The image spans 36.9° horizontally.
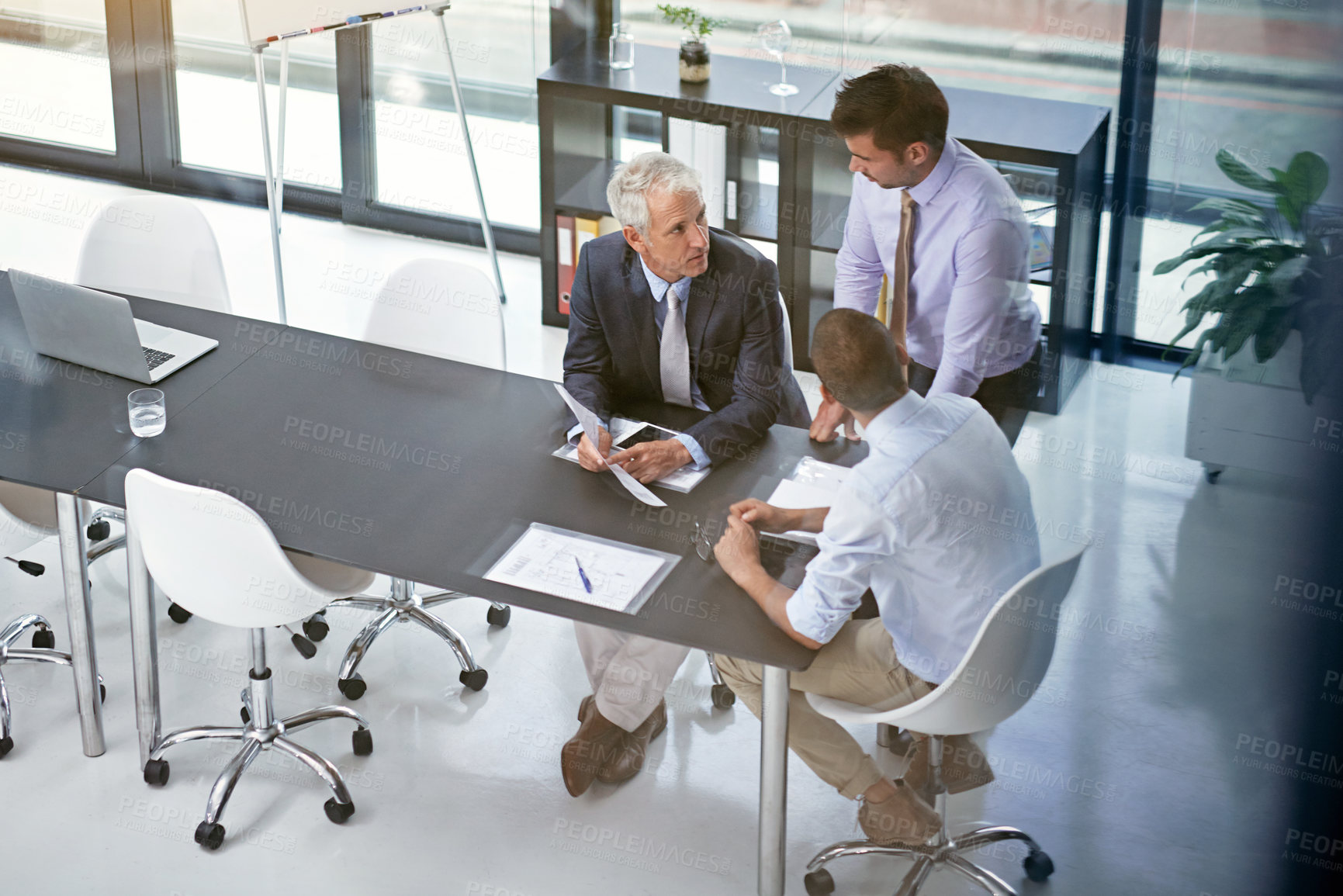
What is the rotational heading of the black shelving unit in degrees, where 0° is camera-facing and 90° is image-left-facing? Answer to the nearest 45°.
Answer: approximately 45°

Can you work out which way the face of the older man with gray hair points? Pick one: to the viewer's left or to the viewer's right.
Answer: to the viewer's right

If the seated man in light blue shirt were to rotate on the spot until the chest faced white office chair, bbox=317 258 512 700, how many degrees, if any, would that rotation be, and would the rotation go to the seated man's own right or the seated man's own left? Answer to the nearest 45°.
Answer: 0° — they already face it

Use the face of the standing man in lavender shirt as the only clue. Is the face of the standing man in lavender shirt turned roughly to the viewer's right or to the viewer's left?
to the viewer's left

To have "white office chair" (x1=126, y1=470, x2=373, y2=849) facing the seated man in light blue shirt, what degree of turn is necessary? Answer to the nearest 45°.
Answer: approximately 90° to its right

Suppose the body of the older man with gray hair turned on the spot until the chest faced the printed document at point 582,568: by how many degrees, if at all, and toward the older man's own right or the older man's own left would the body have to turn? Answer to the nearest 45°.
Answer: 0° — they already face it

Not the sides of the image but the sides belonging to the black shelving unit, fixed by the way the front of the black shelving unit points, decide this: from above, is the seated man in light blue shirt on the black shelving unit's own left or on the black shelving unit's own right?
on the black shelving unit's own left

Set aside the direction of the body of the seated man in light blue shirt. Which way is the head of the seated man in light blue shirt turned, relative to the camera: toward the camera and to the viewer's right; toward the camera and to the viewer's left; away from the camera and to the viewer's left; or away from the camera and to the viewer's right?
away from the camera and to the viewer's left

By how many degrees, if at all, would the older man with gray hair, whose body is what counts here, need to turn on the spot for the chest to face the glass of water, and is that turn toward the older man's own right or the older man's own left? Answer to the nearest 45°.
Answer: approximately 90° to the older man's own right

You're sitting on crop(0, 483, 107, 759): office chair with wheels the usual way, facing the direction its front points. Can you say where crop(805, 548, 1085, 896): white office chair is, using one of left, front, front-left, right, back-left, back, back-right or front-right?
right
